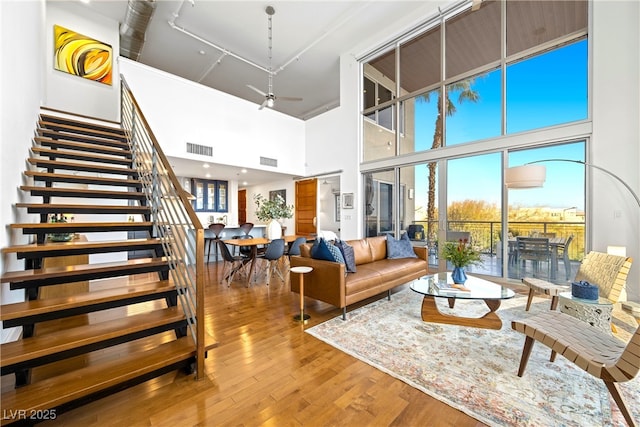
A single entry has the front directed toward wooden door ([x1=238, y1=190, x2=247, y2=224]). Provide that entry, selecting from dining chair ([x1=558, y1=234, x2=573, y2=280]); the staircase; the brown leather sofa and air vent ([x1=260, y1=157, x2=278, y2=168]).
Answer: the dining chair

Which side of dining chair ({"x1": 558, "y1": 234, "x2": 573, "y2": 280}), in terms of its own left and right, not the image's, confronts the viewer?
left

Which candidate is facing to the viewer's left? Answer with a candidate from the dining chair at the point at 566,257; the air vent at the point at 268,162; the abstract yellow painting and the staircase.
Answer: the dining chair

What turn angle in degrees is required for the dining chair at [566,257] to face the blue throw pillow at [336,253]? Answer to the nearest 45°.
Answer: approximately 45° to its left

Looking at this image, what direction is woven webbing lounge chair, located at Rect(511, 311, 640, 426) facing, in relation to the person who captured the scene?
facing away from the viewer and to the left of the viewer

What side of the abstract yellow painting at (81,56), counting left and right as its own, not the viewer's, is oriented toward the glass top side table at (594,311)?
front

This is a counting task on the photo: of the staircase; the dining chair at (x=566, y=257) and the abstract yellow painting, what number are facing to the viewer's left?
1

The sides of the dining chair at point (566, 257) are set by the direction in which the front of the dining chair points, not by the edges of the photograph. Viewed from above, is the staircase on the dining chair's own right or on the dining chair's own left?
on the dining chair's own left

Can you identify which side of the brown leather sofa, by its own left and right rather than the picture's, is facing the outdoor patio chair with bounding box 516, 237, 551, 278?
left

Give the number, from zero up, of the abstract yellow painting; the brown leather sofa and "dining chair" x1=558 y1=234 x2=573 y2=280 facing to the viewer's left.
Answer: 1

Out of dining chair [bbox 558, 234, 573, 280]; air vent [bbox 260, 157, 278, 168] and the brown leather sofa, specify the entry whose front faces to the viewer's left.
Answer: the dining chair

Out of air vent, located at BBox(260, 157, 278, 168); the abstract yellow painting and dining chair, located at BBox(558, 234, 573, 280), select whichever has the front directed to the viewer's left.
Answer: the dining chair

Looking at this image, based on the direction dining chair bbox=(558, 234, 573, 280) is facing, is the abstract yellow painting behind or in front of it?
in front

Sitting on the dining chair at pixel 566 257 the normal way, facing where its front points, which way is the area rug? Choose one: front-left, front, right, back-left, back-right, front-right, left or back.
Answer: left

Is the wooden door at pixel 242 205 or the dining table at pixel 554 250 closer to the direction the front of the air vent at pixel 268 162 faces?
the dining table
